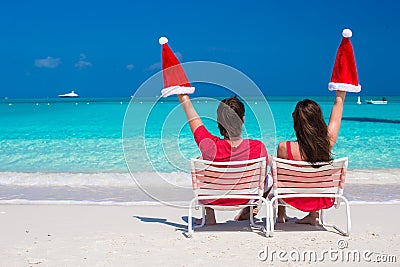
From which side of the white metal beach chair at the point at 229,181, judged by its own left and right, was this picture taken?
back

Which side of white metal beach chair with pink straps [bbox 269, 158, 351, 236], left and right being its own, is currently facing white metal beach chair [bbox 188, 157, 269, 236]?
left

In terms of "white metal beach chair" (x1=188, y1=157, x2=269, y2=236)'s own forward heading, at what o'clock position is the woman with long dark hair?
The woman with long dark hair is roughly at 3 o'clock from the white metal beach chair.

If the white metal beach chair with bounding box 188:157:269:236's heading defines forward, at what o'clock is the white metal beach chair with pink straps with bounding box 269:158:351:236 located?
the white metal beach chair with pink straps with bounding box 269:158:351:236 is roughly at 3 o'clock from the white metal beach chair with bounding box 188:157:269:236.

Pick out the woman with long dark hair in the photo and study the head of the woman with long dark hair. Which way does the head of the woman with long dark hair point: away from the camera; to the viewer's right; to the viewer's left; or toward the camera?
away from the camera

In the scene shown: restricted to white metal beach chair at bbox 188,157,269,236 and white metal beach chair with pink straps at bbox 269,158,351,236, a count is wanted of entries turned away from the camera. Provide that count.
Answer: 2

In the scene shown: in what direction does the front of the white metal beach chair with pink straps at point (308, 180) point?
away from the camera
